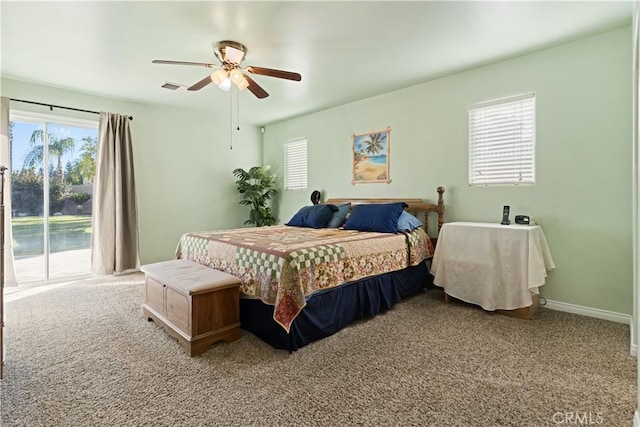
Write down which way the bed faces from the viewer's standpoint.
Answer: facing the viewer and to the left of the viewer

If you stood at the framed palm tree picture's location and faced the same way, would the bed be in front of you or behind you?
in front

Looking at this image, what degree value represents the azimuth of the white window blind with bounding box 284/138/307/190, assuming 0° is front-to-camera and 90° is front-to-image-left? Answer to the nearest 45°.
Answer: approximately 45°

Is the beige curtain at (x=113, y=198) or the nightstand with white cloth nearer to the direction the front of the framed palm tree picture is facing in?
the beige curtain

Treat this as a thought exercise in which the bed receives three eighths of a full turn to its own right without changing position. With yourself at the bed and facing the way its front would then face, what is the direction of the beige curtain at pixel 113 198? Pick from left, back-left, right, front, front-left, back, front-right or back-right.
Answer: front-left

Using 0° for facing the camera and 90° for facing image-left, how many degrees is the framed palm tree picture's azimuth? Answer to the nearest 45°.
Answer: approximately 45°

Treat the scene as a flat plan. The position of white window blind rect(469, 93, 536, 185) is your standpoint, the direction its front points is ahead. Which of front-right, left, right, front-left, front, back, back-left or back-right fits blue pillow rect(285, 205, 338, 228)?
front-right

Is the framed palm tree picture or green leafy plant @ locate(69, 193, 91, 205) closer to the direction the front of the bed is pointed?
the green leafy plant

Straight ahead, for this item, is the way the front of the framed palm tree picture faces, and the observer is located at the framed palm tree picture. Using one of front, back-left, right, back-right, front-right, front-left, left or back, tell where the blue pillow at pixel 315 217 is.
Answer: front

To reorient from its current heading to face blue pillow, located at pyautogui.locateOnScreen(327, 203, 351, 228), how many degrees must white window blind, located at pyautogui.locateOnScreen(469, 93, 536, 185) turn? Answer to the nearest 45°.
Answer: approximately 45° to its right

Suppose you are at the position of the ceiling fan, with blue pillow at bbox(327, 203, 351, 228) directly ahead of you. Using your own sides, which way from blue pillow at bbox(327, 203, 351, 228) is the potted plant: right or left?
left
